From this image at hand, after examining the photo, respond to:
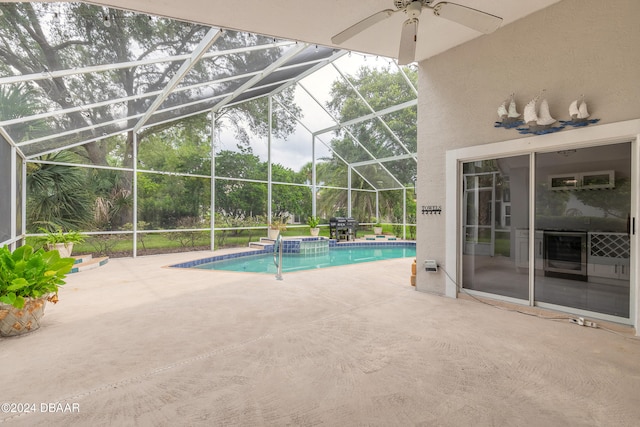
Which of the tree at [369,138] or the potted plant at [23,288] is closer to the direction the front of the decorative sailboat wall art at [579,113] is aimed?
the potted plant

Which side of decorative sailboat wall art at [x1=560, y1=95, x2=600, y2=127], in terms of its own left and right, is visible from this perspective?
front

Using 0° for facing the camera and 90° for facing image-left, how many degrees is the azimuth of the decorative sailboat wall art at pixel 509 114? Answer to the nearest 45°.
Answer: approximately 0°

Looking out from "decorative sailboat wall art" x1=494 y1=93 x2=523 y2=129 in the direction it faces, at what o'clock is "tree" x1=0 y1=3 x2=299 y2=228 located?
The tree is roughly at 2 o'clock from the decorative sailboat wall art.
